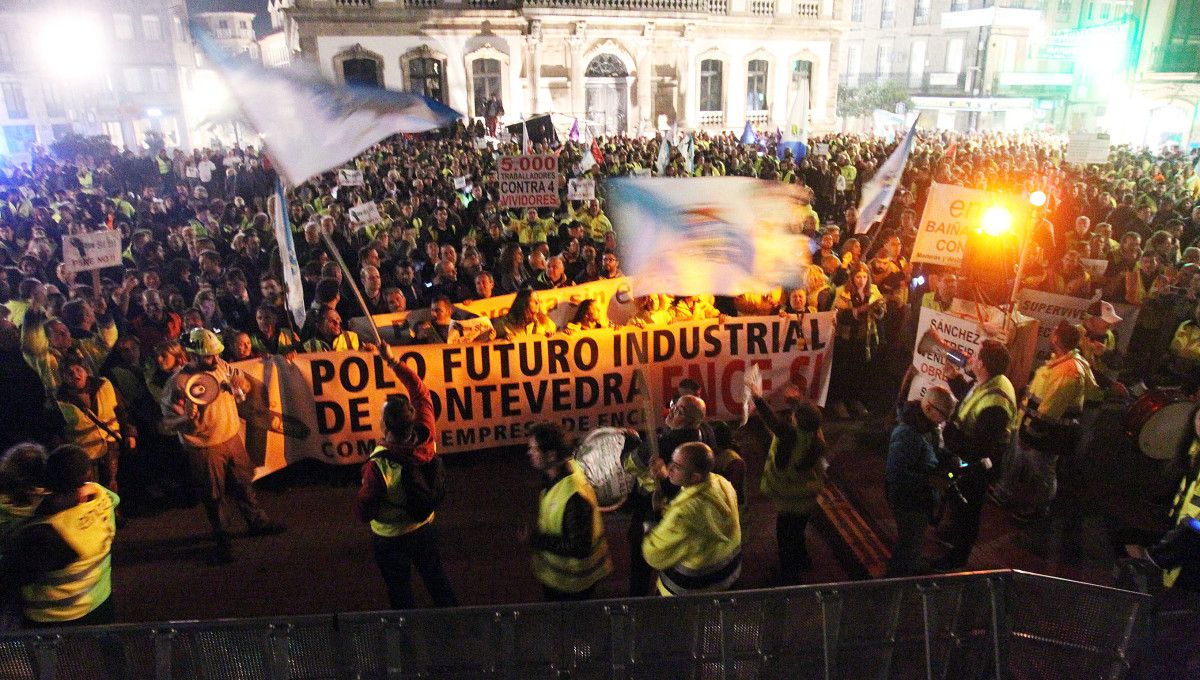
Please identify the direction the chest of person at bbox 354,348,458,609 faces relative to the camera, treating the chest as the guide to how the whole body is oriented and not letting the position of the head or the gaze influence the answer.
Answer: away from the camera

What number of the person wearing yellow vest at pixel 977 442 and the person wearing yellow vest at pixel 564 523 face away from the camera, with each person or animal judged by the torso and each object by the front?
0

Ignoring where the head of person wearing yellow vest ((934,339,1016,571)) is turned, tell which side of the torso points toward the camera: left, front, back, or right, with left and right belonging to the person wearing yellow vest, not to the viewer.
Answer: left

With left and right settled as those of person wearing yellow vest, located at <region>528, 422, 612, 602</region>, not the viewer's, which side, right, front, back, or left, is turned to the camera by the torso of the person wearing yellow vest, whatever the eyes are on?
left

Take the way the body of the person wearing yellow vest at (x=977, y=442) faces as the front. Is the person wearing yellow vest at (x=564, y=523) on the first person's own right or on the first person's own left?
on the first person's own left

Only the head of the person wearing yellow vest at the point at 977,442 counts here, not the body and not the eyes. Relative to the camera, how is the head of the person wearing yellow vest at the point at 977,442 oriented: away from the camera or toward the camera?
away from the camera

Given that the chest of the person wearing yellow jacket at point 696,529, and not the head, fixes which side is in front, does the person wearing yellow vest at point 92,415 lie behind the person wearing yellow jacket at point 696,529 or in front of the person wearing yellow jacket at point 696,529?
in front

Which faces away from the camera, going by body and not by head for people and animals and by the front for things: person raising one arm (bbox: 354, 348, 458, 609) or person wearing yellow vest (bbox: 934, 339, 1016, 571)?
the person raising one arm

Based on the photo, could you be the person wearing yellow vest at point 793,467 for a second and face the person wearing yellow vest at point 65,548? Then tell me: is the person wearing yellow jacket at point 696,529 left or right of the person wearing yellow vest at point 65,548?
left

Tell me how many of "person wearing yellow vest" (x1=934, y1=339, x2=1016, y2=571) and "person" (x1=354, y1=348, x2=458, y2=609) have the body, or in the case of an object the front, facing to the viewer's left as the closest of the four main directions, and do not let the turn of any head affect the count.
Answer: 1

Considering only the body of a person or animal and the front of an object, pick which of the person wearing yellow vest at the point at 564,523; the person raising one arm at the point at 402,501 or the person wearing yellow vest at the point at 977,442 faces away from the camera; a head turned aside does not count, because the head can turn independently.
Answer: the person raising one arm

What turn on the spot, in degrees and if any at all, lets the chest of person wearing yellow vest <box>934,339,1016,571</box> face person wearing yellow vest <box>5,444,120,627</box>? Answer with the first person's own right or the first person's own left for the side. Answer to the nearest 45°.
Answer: approximately 45° to the first person's own left

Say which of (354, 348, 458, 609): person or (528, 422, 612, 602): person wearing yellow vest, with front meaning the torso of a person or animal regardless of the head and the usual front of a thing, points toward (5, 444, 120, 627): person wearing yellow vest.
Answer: (528, 422, 612, 602): person wearing yellow vest

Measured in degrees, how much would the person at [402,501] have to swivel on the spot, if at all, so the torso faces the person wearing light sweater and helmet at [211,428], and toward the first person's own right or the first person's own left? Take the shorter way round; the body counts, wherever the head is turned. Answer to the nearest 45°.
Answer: approximately 45° to the first person's own left

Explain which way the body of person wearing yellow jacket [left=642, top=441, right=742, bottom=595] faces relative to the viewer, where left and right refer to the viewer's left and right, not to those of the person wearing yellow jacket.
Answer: facing away from the viewer and to the left of the viewer
